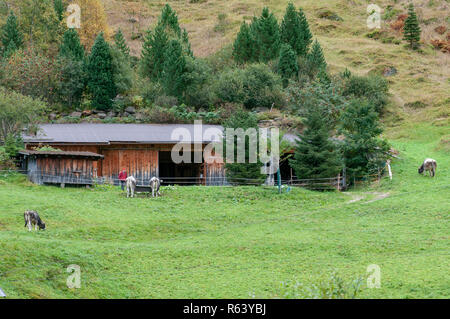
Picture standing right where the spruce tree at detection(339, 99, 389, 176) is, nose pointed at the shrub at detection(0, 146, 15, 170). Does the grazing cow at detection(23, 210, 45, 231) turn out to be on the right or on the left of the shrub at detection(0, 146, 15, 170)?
left

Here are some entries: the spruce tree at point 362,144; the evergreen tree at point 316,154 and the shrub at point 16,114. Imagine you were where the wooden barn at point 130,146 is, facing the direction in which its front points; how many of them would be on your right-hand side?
1

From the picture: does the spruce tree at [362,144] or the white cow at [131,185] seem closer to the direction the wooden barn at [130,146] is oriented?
the white cow

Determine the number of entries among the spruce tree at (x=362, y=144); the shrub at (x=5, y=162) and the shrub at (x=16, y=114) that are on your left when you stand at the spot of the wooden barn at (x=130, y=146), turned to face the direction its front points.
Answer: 1

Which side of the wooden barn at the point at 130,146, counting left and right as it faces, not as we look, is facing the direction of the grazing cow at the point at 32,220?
front

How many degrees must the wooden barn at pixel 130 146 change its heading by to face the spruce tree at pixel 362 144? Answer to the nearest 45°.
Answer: approximately 90° to its left

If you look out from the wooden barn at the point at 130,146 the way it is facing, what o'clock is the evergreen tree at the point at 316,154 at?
The evergreen tree is roughly at 10 o'clock from the wooden barn.

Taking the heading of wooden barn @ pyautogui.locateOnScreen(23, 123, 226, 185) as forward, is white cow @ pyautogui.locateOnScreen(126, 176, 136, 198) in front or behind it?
in front

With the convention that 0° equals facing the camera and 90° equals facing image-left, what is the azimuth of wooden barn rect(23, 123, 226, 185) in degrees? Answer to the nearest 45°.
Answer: approximately 0°

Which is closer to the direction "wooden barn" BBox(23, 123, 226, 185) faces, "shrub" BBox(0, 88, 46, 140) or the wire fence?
the wire fence
